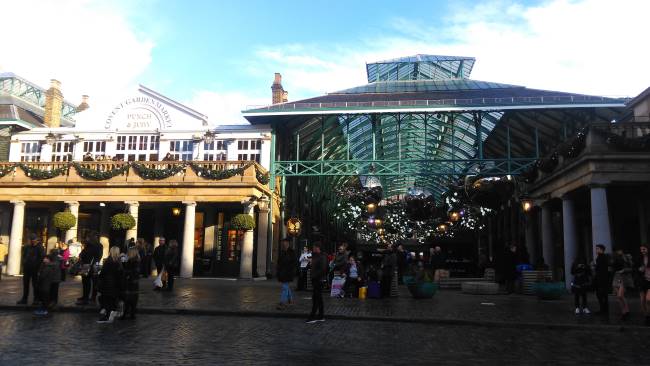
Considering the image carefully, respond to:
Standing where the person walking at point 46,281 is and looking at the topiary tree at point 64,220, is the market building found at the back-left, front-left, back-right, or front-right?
front-right

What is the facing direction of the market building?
toward the camera

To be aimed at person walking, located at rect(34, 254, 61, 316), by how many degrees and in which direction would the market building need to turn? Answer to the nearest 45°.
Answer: approximately 45° to its right

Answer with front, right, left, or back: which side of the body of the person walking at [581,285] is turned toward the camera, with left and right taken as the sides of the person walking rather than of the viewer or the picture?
front

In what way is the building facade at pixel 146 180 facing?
toward the camera
